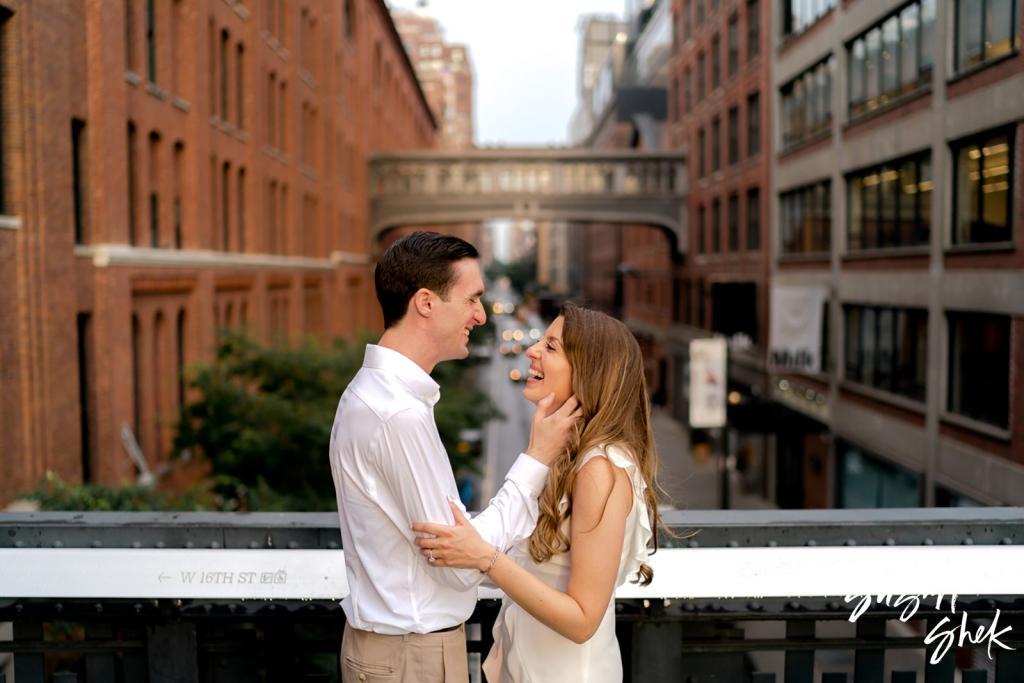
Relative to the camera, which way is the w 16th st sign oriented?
toward the camera

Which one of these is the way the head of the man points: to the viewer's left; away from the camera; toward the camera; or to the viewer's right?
to the viewer's right

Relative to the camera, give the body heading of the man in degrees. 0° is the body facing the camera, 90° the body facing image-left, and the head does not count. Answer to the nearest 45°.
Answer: approximately 270°

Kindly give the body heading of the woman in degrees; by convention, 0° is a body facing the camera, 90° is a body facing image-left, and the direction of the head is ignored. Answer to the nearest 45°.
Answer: approximately 90°

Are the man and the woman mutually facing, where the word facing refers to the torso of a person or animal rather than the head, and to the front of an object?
yes

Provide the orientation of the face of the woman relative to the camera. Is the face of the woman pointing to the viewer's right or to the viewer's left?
to the viewer's left

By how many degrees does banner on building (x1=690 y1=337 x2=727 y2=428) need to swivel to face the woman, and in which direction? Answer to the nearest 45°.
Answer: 0° — it already faces them

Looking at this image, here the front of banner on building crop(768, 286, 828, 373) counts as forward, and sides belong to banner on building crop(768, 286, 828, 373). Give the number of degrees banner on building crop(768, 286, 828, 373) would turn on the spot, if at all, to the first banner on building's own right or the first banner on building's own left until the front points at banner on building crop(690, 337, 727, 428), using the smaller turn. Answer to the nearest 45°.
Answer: approximately 90° to the first banner on building's own right

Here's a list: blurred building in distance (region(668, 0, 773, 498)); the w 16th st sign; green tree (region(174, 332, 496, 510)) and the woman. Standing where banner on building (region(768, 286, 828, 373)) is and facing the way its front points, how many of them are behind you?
1

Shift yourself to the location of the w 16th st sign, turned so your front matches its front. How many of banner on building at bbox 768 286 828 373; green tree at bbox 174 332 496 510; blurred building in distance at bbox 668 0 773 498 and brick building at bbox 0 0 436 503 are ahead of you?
0

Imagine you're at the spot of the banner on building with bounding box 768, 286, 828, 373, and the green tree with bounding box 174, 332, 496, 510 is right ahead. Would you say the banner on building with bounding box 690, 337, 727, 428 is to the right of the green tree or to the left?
right

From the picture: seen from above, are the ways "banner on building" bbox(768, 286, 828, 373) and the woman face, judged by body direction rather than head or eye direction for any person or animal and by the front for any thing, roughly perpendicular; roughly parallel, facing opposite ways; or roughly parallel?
roughly perpendicular

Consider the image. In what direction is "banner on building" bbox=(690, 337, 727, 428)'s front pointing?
toward the camera

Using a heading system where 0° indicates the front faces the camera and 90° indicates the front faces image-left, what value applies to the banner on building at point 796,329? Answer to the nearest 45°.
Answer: approximately 0°
